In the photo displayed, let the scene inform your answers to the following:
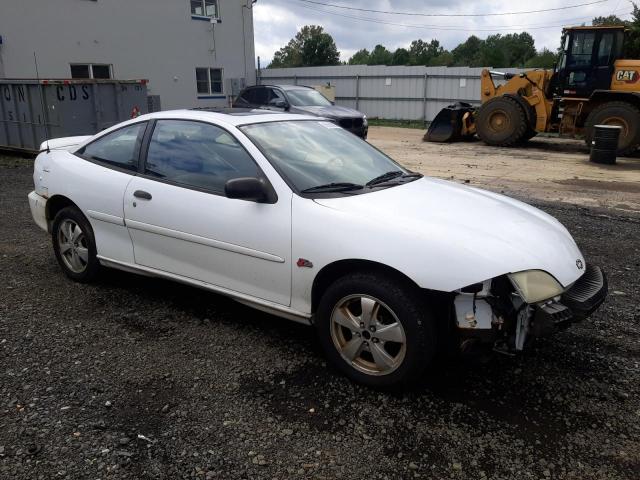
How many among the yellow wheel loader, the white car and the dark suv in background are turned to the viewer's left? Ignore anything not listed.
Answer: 1

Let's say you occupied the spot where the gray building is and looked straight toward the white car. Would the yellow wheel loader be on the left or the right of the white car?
left

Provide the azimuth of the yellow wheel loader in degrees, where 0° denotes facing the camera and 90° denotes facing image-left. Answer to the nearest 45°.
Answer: approximately 90°

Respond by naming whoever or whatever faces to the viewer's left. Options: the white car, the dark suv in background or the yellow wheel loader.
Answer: the yellow wheel loader

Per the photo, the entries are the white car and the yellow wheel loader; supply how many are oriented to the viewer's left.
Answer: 1

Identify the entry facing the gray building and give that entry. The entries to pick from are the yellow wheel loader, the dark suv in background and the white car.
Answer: the yellow wheel loader

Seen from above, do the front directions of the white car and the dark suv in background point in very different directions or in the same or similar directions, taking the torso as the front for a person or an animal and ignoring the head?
same or similar directions

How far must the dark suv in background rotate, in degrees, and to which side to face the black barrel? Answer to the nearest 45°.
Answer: approximately 45° to its left

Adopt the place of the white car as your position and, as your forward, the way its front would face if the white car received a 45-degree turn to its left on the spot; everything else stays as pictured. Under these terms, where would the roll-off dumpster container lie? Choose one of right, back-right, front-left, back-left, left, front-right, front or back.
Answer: back-left

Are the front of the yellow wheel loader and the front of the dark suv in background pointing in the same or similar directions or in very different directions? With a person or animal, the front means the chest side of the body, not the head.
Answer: very different directions

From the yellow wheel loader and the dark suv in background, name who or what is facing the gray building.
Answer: the yellow wheel loader

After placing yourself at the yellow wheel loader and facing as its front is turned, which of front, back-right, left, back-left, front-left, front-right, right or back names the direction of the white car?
left

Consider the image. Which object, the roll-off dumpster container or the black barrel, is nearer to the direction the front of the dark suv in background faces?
the black barrel

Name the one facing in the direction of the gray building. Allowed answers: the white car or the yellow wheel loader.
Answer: the yellow wheel loader

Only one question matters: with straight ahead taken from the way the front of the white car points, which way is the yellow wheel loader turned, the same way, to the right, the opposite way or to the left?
the opposite way

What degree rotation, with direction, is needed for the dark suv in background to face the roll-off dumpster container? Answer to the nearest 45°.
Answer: approximately 135° to its right

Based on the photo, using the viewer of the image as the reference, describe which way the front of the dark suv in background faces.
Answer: facing the viewer and to the right of the viewer

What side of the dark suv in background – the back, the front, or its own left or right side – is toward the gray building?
back
